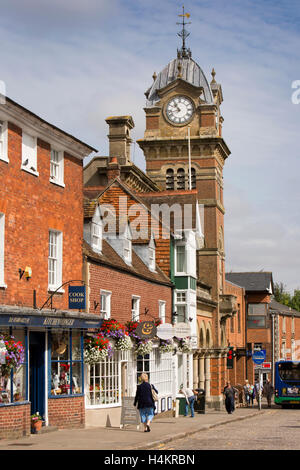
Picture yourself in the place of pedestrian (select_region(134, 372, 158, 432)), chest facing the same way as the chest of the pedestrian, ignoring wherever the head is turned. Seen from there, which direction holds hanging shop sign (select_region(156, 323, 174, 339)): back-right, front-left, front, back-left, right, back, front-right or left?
front

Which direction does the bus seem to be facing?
toward the camera

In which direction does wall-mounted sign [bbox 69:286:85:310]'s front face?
toward the camera

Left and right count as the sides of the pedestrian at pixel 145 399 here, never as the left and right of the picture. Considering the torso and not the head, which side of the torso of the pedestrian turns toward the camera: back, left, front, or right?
back

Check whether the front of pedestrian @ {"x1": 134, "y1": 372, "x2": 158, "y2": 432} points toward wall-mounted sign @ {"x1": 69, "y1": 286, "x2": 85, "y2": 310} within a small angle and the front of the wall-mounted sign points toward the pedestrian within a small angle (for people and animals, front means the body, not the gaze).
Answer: no

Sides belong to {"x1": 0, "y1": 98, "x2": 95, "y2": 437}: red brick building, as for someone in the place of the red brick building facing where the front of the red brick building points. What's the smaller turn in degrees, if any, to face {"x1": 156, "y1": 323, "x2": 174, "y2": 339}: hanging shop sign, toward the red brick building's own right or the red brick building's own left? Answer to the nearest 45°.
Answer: approximately 90° to the red brick building's own left

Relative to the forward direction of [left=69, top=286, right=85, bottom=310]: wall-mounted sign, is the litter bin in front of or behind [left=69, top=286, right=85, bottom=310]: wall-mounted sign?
behind

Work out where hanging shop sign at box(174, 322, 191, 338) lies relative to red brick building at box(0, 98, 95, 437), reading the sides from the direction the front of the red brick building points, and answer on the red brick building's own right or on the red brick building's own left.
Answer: on the red brick building's own left

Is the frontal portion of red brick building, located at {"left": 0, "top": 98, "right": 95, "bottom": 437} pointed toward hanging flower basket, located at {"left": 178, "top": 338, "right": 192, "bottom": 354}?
no

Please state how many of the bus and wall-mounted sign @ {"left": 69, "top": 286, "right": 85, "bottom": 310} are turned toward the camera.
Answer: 2

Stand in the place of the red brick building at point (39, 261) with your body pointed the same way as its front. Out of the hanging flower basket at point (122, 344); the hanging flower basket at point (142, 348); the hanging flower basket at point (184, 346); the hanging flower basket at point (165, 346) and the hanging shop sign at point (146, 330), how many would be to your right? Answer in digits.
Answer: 0

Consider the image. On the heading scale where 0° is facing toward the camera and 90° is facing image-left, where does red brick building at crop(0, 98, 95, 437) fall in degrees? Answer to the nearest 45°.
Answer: approximately 315°

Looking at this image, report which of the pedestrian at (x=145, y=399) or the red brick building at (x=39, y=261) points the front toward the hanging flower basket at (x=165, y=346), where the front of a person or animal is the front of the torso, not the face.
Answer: the pedestrian

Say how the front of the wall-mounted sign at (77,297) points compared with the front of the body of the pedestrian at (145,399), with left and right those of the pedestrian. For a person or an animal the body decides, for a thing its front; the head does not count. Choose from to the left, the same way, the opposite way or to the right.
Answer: the opposite way
